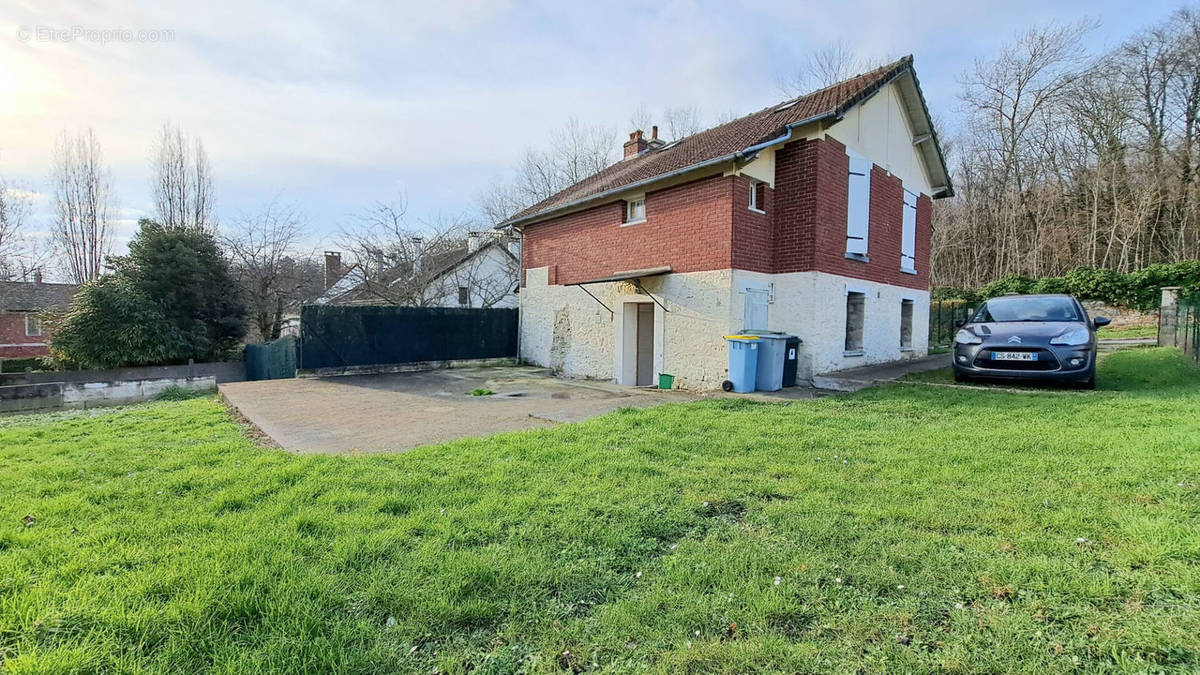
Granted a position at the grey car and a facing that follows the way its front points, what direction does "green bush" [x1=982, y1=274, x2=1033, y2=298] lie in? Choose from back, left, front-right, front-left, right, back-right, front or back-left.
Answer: back

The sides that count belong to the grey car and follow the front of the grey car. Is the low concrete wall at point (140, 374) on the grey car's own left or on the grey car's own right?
on the grey car's own right

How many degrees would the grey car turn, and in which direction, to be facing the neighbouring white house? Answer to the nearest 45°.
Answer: approximately 90° to its right

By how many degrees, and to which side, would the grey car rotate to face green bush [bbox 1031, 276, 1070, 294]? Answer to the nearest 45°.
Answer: approximately 180°

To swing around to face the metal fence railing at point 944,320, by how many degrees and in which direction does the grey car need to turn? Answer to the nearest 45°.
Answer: approximately 180°

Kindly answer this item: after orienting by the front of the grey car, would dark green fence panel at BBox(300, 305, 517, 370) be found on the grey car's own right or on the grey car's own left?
on the grey car's own right

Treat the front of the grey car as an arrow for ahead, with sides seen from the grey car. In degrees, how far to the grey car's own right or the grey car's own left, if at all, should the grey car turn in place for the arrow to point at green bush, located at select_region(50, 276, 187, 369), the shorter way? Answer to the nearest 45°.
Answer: approximately 90° to the grey car's own right

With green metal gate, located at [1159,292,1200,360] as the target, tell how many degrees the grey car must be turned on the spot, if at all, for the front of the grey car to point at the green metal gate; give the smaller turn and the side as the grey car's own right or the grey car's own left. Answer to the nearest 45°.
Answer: approximately 135° to the grey car's own left

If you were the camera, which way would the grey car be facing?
facing the viewer

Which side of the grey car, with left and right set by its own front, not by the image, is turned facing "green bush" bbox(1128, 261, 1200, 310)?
back

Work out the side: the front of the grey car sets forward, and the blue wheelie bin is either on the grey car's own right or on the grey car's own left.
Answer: on the grey car's own right

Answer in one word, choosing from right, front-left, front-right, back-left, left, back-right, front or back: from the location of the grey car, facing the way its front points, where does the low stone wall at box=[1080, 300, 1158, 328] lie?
back

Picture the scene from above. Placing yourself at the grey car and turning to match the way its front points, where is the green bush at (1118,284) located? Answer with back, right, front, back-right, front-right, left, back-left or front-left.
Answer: back

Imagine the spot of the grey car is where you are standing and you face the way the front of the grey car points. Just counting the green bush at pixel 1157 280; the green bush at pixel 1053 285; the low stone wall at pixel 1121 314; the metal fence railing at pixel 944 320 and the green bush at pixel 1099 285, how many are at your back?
5

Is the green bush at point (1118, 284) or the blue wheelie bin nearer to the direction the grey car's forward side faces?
the blue wheelie bin

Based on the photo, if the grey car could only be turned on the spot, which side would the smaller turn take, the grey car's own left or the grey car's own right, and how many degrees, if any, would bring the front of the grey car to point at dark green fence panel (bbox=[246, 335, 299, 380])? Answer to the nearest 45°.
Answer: approximately 90° to the grey car's own right
